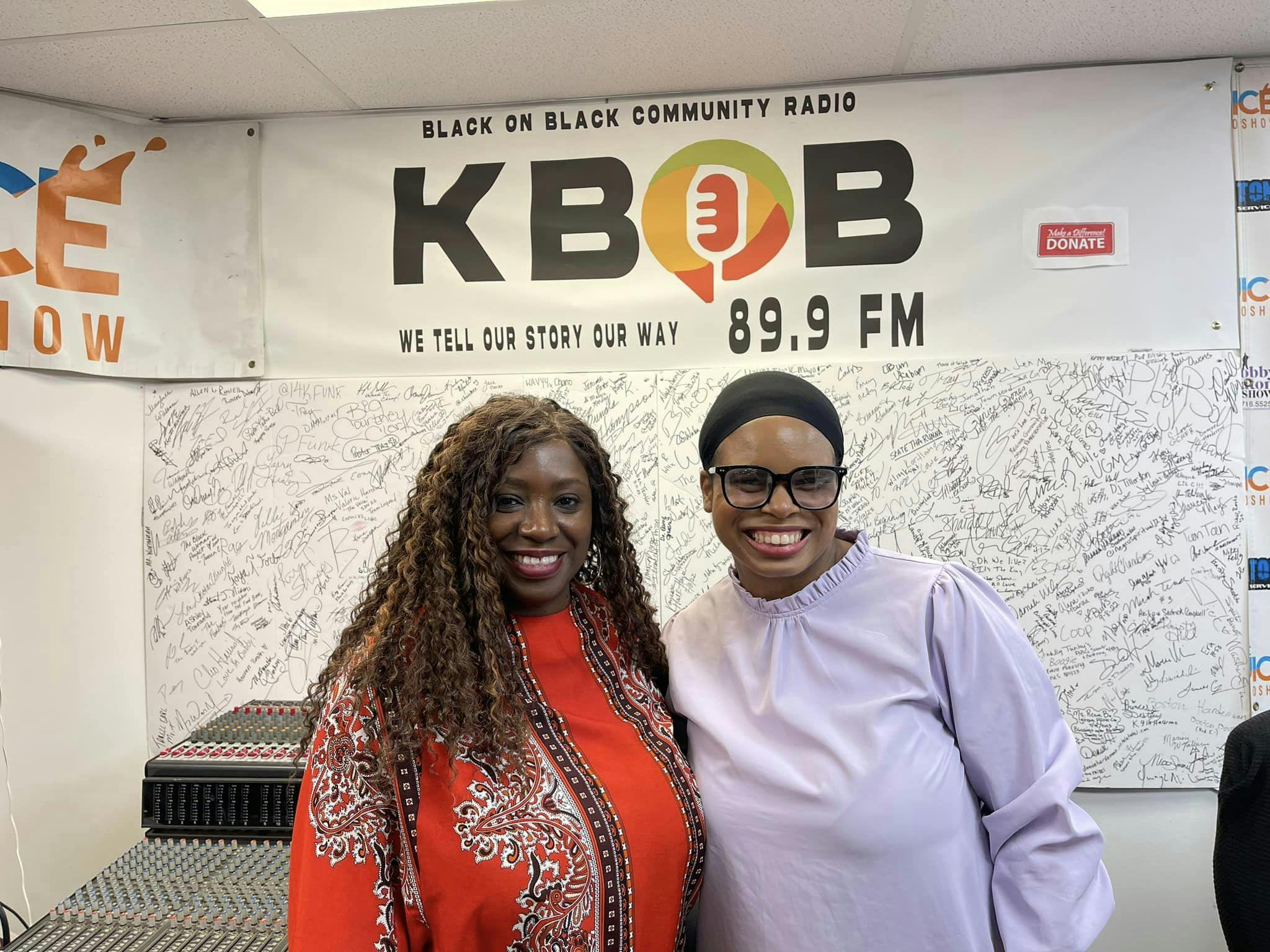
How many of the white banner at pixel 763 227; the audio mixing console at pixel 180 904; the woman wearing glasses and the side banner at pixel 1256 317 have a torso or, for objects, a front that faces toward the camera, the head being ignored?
4

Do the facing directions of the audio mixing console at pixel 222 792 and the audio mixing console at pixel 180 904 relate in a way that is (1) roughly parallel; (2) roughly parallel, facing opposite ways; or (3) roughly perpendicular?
roughly parallel

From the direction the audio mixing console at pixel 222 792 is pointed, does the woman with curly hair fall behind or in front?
in front

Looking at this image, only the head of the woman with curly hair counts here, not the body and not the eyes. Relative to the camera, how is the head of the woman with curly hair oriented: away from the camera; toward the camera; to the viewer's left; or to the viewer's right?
toward the camera

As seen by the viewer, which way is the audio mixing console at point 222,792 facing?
toward the camera

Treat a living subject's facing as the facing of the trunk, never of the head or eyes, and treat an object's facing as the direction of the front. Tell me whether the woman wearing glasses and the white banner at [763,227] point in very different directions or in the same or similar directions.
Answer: same or similar directions

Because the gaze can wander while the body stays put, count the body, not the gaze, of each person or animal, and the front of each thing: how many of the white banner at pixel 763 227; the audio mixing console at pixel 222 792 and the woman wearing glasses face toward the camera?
3

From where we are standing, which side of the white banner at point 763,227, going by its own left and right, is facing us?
front

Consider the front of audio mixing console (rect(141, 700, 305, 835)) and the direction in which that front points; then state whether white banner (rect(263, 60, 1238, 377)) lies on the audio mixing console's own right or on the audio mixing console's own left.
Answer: on the audio mixing console's own left

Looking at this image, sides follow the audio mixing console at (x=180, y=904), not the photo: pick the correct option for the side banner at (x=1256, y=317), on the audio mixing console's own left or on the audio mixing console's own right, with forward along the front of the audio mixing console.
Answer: on the audio mixing console's own left

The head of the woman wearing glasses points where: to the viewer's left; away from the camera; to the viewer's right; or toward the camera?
toward the camera

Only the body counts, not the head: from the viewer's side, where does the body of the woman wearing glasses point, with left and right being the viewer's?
facing the viewer

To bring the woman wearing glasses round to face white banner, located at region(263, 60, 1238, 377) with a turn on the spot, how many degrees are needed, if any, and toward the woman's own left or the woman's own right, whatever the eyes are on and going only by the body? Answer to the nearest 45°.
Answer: approximately 180°
